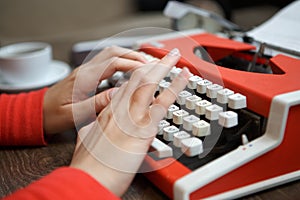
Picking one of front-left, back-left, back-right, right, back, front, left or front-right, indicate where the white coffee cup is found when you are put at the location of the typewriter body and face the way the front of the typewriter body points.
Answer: right

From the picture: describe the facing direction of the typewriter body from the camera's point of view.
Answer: facing the viewer and to the left of the viewer

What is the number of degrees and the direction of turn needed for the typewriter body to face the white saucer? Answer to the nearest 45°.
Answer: approximately 90° to its right
